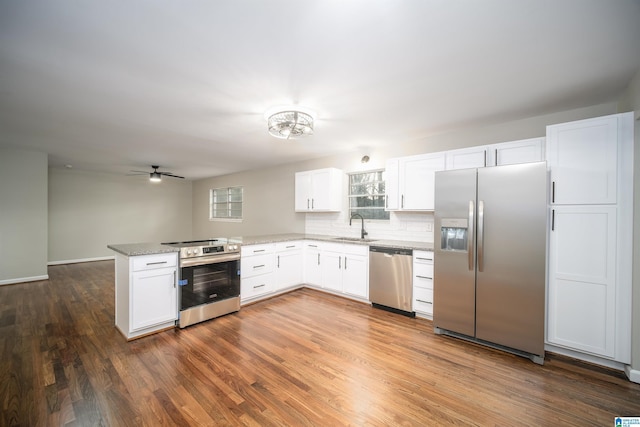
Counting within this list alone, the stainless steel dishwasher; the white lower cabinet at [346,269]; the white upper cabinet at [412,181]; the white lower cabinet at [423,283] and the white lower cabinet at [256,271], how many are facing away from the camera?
0

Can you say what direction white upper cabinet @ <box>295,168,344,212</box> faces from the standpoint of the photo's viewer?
facing the viewer and to the left of the viewer

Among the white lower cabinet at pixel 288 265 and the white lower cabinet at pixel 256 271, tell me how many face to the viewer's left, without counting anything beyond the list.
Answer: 0

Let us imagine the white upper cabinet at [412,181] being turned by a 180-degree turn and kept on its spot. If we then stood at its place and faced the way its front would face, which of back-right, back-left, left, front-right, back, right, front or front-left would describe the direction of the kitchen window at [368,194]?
left

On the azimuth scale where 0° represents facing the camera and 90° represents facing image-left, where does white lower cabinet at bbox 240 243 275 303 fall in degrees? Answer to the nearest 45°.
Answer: approximately 315°

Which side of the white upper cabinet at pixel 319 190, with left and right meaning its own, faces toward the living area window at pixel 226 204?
right

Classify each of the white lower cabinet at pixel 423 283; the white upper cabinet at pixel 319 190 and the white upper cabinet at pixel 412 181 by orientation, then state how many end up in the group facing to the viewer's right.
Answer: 0

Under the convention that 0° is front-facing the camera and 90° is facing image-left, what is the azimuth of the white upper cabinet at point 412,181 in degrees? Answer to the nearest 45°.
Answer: approximately 45°

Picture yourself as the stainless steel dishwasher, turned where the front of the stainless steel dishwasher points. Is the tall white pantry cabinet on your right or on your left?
on your left

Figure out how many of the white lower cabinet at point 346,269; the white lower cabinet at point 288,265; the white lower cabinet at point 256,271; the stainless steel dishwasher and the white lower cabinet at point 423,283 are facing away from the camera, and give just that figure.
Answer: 0

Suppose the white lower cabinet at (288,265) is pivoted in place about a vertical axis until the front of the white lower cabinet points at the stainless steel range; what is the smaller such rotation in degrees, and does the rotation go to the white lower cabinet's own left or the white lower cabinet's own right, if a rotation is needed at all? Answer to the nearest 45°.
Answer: approximately 90° to the white lower cabinet's own right

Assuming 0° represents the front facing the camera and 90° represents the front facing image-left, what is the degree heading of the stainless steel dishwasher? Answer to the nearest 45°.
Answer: approximately 45°

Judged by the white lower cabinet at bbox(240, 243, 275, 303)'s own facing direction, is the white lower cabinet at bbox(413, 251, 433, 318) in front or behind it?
in front
